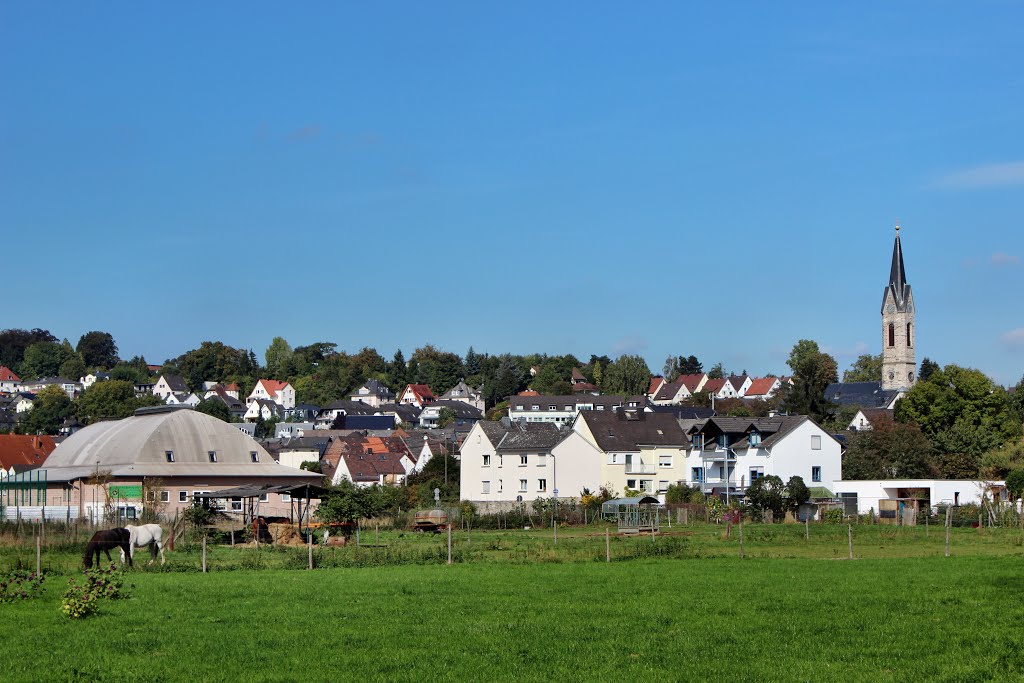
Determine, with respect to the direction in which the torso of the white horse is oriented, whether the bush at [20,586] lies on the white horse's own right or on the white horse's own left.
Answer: on the white horse's own left

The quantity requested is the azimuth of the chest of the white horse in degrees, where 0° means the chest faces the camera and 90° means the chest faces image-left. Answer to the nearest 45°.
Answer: approximately 90°

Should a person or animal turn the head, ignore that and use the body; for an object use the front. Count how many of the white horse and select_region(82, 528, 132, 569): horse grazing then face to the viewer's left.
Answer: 2

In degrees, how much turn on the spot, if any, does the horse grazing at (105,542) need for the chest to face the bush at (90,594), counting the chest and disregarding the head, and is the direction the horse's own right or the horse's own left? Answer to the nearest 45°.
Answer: approximately 90° to the horse's own left

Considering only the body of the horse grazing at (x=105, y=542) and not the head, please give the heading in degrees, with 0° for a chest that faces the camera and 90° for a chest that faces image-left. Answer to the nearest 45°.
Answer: approximately 90°

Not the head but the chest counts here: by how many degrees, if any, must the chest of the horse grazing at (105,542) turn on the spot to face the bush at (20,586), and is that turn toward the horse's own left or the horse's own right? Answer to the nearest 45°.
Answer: approximately 90° to the horse's own left
